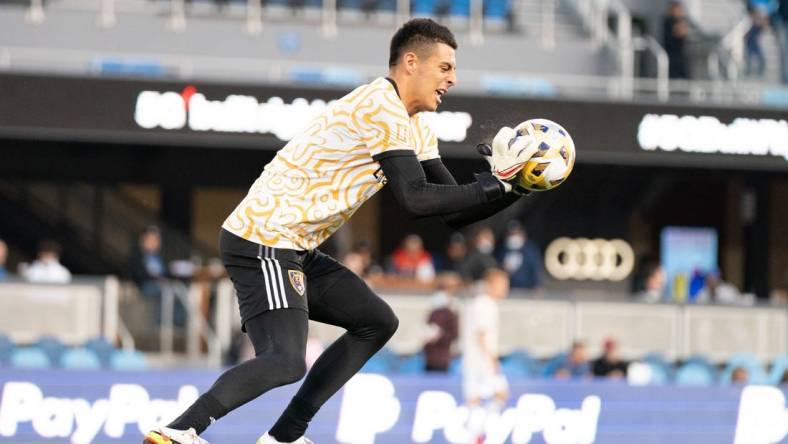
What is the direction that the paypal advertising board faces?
toward the camera

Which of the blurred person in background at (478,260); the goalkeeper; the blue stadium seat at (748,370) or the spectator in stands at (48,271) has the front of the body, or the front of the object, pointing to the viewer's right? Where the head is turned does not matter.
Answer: the goalkeeper

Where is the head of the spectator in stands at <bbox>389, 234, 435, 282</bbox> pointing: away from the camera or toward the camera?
toward the camera

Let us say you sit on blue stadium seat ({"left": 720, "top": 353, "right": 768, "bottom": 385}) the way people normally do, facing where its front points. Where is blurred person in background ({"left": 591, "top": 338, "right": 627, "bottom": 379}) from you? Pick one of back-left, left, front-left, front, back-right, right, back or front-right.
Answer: front-right

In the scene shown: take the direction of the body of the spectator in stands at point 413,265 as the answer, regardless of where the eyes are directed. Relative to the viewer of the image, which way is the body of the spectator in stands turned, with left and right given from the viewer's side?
facing the viewer

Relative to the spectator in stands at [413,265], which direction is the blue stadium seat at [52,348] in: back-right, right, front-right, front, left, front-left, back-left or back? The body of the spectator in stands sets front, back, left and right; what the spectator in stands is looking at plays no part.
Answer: front-right

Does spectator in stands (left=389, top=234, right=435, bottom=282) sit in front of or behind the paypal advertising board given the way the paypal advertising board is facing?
behind

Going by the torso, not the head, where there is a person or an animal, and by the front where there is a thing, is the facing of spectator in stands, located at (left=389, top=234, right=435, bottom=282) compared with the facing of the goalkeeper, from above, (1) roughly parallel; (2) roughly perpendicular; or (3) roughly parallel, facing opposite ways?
roughly perpendicular

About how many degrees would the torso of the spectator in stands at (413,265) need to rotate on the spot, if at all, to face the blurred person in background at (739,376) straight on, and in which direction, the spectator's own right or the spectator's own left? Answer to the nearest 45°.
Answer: approximately 45° to the spectator's own left

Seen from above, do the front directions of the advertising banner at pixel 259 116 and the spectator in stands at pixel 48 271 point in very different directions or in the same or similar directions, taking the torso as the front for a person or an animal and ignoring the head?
same or similar directions

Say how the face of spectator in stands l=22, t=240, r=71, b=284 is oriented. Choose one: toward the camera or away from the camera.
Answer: toward the camera

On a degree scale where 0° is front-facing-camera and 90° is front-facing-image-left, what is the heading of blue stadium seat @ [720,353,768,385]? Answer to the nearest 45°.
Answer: approximately 0°

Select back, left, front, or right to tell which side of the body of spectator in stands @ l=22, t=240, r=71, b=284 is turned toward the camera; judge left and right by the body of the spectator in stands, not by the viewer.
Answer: front

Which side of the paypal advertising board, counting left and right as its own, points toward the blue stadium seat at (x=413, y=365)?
back

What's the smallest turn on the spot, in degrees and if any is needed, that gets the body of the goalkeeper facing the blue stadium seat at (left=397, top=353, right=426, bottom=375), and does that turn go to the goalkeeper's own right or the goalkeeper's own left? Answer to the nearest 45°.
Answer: approximately 90° to the goalkeeper's own left

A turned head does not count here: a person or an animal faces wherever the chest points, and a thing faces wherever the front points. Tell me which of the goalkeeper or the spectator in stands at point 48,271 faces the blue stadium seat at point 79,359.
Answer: the spectator in stands

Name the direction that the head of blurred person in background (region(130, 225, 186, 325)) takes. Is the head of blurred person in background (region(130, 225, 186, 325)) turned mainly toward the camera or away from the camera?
toward the camera

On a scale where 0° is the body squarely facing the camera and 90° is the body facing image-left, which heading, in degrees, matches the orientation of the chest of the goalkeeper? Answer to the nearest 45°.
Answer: approximately 270°

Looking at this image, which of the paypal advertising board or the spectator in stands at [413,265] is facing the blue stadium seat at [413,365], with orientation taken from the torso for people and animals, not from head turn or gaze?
the spectator in stands
